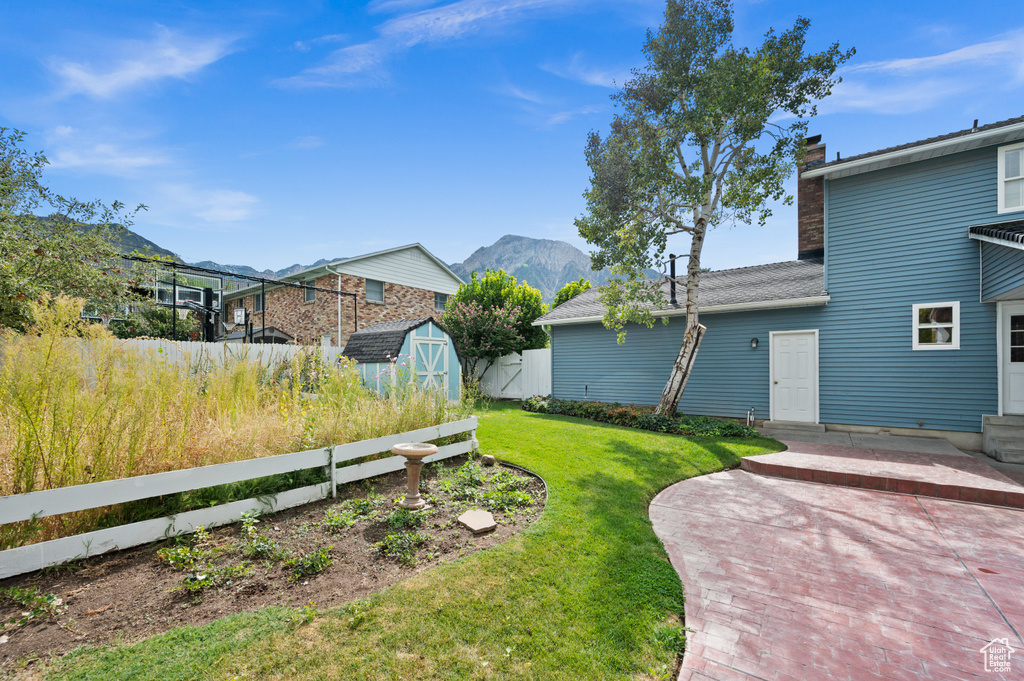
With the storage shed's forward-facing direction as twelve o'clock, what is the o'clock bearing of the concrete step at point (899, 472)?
The concrete step is roughly at 12 o'clock from the storage shed.

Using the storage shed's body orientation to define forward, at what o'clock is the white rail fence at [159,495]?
The white rail fence is roughly at 2 o'clock from the storage shed.

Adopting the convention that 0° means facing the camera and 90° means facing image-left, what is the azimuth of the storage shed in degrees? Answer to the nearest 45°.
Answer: approximately 315°

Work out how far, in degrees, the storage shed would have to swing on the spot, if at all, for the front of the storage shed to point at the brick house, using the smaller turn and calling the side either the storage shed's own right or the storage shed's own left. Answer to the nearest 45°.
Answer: approximately 135° to the storage shed's own left

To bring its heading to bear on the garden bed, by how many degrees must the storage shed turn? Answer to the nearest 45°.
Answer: approximately 45° to its right

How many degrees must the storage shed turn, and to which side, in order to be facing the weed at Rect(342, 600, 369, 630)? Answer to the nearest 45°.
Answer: approximately 45° to its right

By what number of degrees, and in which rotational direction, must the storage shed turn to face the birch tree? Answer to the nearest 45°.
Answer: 0° — it already faces it

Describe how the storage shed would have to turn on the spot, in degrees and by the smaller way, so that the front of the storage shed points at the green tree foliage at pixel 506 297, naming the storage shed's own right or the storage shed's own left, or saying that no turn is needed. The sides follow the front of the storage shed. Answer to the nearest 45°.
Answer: approximately 90° to the storage shed's own left

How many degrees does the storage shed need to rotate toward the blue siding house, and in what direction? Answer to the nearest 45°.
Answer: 0° — it already faces it
